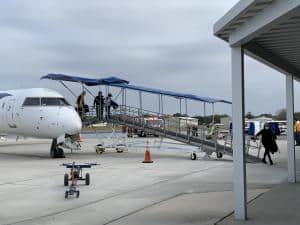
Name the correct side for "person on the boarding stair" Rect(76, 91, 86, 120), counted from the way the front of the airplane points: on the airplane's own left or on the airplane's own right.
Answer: on the airplane's own left

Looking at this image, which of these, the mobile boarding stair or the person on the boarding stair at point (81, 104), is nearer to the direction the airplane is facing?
the mobile boarding stair

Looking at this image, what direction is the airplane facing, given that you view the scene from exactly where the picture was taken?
facing the viewer and to the right of the viewer

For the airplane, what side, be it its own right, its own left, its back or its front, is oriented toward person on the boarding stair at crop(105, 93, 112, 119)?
left

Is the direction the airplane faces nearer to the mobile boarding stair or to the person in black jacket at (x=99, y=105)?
the mobile boarding stair

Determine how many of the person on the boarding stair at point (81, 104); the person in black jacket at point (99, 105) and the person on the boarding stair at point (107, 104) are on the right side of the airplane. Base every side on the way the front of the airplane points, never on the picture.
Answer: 0

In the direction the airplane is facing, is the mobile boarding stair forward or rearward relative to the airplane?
forward

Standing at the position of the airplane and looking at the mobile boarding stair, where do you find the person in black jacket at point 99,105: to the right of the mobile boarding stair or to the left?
left

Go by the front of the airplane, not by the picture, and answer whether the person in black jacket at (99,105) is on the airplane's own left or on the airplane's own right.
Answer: on the airplane's own left

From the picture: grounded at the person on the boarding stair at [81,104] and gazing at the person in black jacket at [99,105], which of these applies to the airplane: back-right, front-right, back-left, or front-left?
back-right
